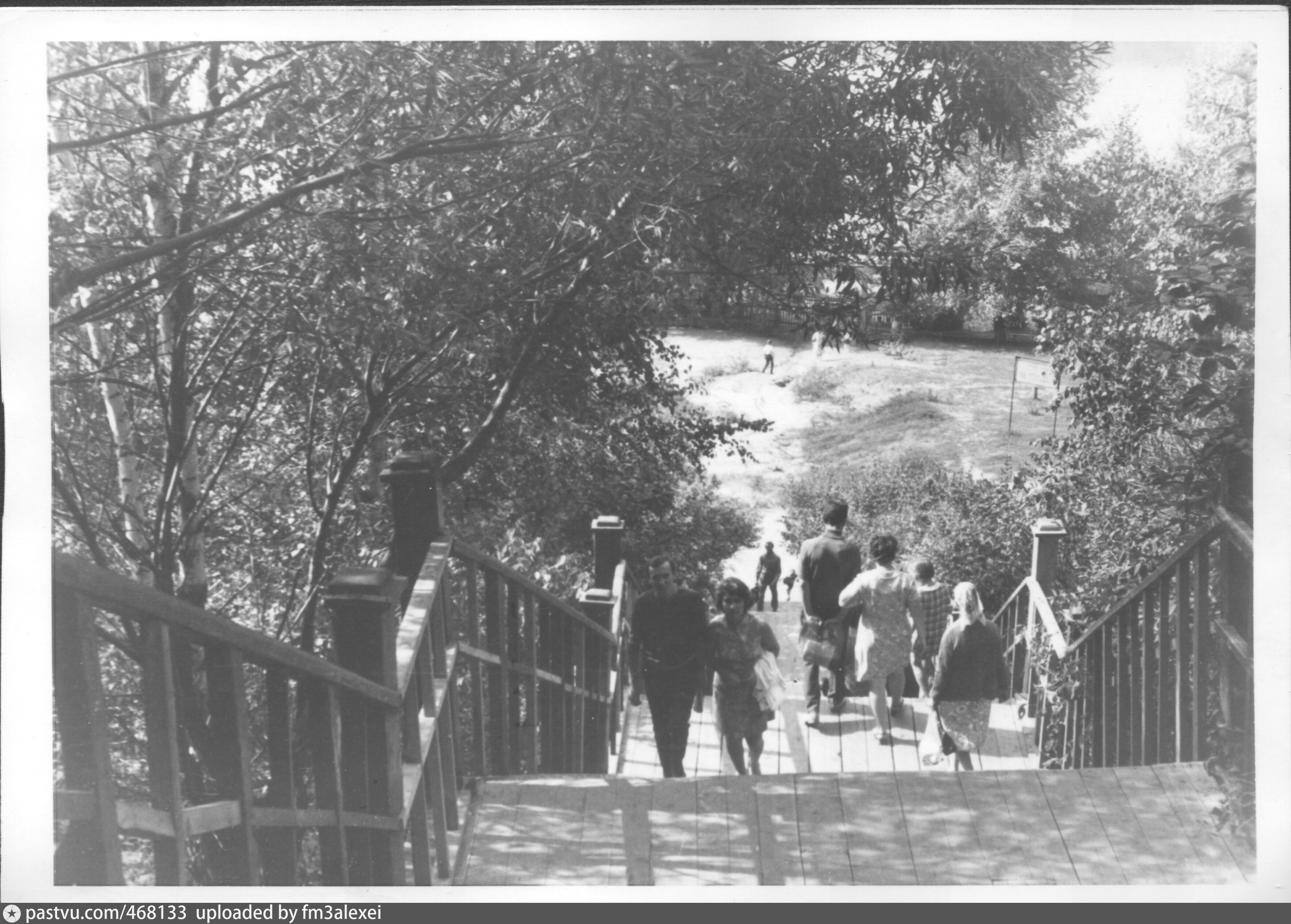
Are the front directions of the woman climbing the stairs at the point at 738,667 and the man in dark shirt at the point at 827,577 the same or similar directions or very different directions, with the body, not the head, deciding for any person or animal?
very different directions

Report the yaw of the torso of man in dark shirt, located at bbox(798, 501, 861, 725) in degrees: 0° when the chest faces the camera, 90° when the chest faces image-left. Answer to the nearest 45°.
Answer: approximately 180°

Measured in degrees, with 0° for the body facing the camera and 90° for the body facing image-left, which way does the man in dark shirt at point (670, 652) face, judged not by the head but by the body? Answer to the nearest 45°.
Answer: approximately 0°

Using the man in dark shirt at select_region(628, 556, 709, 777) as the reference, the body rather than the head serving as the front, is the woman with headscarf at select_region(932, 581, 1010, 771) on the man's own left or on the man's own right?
on the man's own left

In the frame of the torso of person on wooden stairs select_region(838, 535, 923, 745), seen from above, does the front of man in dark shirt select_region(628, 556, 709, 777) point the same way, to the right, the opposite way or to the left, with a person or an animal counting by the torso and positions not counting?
the opposite way

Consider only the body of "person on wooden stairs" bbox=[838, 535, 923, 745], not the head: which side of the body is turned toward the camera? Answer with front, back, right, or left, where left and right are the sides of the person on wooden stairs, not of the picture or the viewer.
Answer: back
